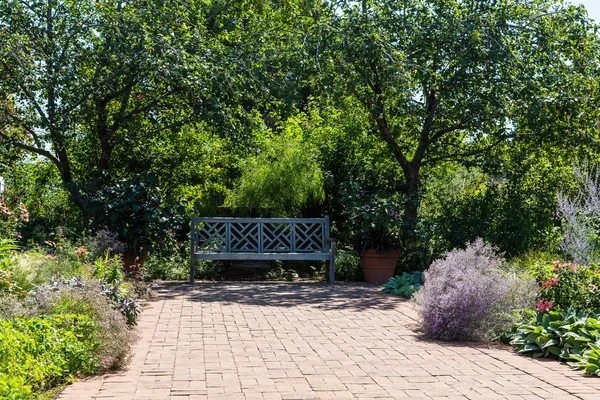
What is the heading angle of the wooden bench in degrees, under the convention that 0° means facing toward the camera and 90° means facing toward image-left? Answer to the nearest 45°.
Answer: approximately 0°

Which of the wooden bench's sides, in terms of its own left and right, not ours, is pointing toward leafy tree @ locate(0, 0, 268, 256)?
right

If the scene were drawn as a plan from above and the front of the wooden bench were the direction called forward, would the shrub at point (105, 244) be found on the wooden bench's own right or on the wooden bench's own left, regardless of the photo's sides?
on the wooden bench's own right

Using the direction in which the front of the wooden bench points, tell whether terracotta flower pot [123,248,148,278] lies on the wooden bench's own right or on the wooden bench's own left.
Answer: on the wooden bench's own right

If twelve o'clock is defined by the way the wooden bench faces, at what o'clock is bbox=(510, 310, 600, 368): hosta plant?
The hosta plant is roughly at 11 o'clock from the wooden bench.

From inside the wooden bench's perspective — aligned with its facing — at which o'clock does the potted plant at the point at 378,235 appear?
The potted plant is roughly at 9 o'clock from the wooden bench.

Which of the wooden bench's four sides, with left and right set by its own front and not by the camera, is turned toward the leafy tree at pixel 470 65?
left

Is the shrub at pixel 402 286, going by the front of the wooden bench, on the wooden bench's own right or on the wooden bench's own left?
on the wooden bench's own left

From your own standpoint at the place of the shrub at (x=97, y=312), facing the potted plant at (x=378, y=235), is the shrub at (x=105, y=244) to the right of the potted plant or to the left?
left

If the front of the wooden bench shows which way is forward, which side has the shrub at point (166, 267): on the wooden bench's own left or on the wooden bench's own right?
on the wooden bench's own right
